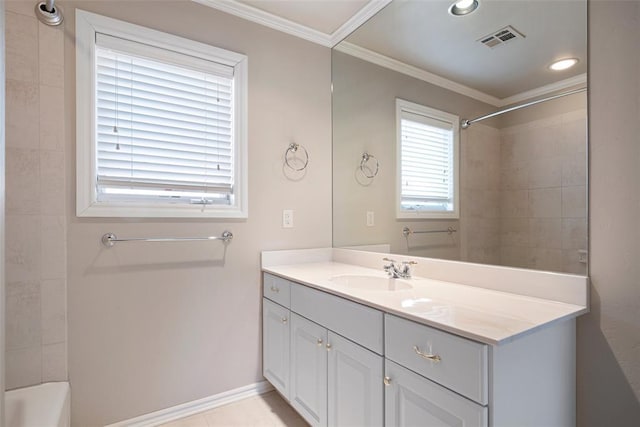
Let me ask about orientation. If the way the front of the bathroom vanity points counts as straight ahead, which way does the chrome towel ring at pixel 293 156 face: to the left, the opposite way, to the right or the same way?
to the left

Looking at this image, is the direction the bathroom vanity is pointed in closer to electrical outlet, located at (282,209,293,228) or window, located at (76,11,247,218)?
the window

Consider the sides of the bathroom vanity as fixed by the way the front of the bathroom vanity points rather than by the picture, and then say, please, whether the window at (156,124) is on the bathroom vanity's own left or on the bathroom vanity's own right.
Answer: on the bathroom vanity's own right

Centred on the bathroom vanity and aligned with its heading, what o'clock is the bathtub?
The bathtub is roughly at 1 o'clock from the bathroom vanity.

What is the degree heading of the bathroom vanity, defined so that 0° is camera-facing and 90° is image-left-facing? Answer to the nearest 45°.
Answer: approximately 45°

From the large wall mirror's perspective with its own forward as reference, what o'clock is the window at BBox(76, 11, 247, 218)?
The window is roughly at 1 o'clock from the large wall mirror.

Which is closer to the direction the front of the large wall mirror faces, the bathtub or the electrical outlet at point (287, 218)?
the bathtub

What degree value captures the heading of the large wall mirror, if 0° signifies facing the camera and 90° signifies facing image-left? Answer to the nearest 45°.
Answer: approximately 45°

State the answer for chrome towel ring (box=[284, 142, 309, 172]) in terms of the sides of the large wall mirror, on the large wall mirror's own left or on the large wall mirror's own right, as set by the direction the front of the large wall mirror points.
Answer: on the large wall mirror's own right

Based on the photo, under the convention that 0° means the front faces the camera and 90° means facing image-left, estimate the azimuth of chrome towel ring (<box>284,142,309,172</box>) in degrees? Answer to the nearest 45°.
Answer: approximately 315°

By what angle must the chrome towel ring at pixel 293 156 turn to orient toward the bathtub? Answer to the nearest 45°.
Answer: approximately 90° to its right
